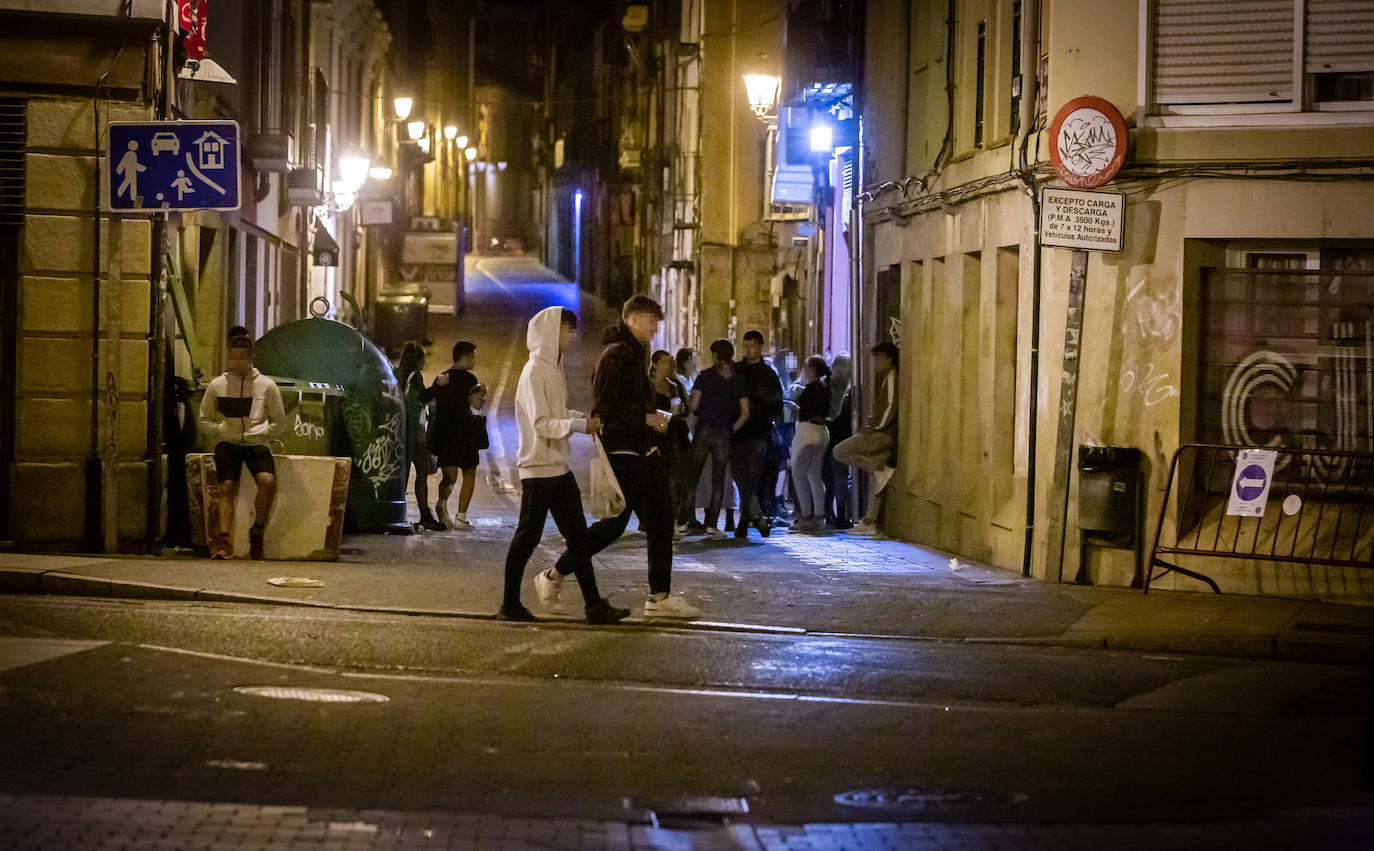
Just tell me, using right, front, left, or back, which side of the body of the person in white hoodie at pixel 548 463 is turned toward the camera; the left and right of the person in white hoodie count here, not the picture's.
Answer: right

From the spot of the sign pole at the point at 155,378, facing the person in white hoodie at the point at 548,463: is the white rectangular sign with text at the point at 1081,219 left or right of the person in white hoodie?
left

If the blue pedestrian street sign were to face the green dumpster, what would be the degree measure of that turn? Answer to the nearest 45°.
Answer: approximately 135° to its left

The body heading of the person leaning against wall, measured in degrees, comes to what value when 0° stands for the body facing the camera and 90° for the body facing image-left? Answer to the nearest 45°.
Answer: approximately 90°

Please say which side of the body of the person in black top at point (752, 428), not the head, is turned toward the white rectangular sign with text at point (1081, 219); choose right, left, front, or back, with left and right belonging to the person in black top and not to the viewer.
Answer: left

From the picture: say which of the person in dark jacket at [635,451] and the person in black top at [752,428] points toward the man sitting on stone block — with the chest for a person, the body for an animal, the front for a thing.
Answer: the person in black top

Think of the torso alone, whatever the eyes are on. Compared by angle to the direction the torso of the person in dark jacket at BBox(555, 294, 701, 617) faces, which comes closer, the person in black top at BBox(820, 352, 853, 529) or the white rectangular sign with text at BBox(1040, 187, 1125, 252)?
the white rectangular sign with text

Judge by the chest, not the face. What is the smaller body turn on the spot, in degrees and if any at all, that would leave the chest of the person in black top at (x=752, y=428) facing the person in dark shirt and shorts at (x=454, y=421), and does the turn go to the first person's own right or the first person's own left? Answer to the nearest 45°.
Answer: approximately 45° to the first person's own right

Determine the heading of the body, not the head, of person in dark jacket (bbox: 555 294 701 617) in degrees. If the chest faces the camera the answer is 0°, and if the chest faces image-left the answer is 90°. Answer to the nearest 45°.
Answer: approximately 270°
